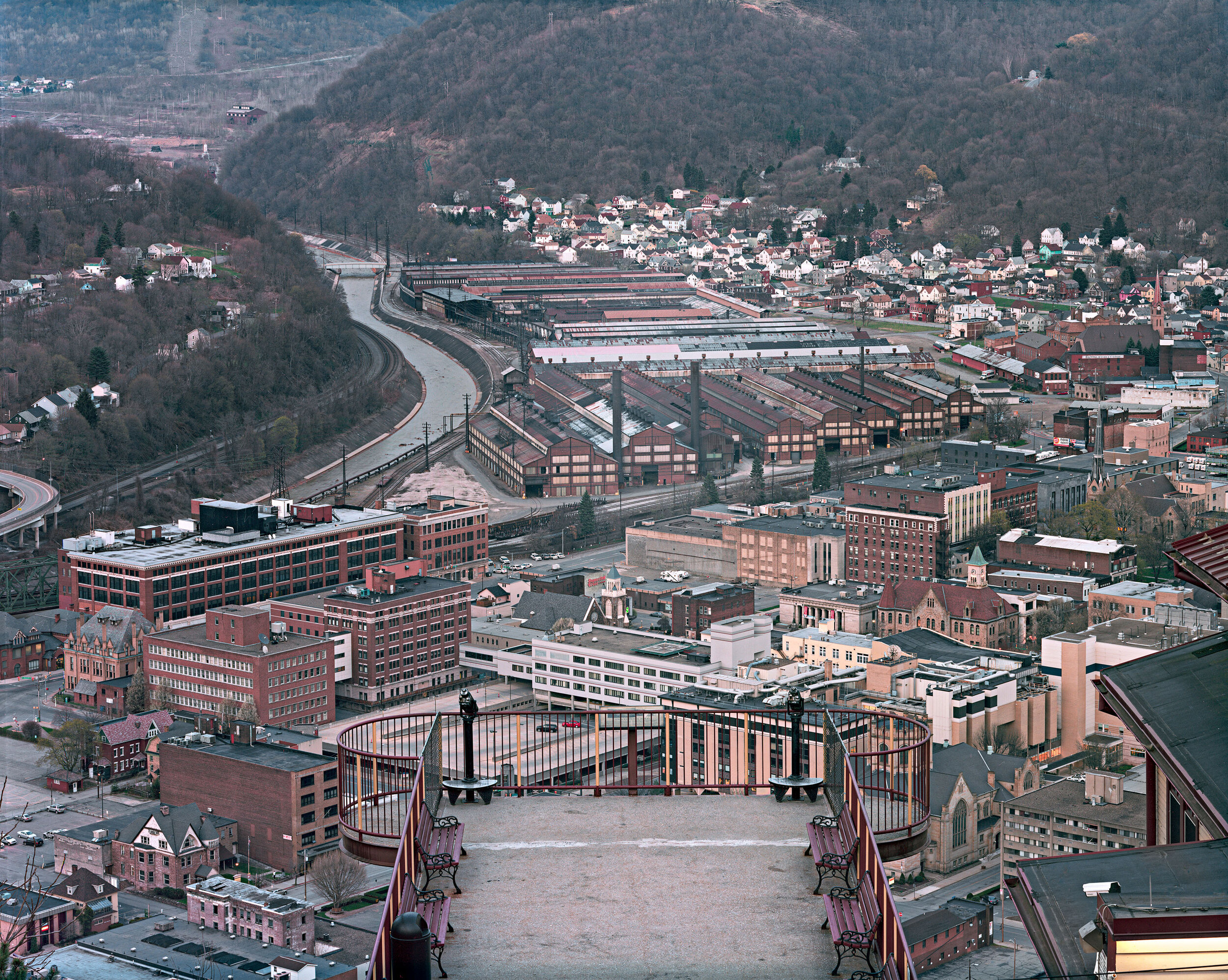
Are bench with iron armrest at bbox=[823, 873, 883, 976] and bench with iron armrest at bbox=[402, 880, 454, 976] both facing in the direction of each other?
yes

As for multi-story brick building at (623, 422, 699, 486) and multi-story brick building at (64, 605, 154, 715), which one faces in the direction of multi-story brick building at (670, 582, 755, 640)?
multi-story brick building at (623, 422, 699, 486)

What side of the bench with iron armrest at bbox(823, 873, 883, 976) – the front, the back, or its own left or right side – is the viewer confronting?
left

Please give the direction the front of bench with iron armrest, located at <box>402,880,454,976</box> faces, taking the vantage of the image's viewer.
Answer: facing to the right of the viewer

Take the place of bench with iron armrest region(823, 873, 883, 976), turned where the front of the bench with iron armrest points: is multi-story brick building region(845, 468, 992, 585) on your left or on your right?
on your right

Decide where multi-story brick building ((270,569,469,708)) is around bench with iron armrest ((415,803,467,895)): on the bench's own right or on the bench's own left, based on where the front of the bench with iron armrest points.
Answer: on the bench's own left

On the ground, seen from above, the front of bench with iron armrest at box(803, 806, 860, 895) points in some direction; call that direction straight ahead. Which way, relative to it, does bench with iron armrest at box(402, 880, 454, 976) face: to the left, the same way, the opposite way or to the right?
the opposite way

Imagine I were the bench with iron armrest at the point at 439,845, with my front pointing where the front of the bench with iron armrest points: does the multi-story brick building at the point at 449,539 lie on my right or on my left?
on my left

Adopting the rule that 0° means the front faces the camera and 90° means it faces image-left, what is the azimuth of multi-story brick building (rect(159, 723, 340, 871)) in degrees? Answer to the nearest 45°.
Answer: approximately 315°

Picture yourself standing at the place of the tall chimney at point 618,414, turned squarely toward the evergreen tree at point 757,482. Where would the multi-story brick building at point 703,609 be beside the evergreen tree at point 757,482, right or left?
right

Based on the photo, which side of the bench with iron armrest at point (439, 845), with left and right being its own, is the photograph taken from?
right

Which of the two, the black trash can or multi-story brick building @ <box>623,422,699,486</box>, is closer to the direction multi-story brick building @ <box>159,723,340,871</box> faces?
the black trash can

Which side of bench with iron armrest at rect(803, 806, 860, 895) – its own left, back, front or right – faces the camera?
left

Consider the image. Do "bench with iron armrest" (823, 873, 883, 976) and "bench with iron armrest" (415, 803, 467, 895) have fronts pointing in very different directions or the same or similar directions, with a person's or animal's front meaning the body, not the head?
very different directions
